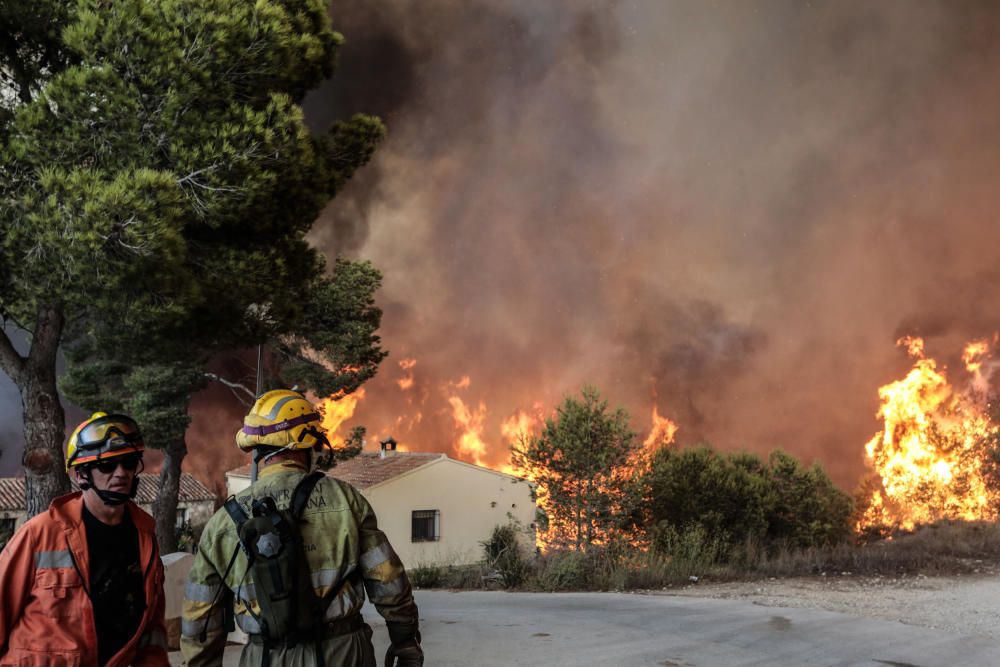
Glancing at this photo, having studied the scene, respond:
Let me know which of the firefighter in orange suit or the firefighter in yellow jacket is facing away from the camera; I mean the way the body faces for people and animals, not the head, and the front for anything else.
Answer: the firefighter in yellow jacket

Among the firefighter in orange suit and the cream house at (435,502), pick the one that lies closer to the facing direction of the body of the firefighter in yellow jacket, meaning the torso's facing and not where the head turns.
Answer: the cream house

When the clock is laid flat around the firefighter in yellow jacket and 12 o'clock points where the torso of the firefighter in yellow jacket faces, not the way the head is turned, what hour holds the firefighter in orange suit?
The firefighter in orange suit is roughly at 10 o'clock from the firefighter in yellow jacket.

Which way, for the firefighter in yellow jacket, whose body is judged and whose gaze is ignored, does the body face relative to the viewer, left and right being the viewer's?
facing away from the viewer

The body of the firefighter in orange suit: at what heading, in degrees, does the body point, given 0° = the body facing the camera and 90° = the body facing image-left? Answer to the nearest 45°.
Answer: approximately 315°

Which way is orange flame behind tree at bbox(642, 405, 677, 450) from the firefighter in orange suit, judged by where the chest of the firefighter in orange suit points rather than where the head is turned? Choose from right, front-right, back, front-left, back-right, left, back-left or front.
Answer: left

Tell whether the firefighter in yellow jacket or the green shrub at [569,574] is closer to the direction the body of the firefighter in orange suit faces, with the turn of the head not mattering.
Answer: the firefighter in yellow jacket

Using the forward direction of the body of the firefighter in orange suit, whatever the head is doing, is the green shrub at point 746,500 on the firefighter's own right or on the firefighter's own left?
on the firefighter's own left

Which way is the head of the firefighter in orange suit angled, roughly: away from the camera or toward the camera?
toward the camera

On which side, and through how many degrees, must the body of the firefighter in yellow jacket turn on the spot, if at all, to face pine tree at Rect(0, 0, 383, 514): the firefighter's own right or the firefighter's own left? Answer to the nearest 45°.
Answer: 0° — they already face it
